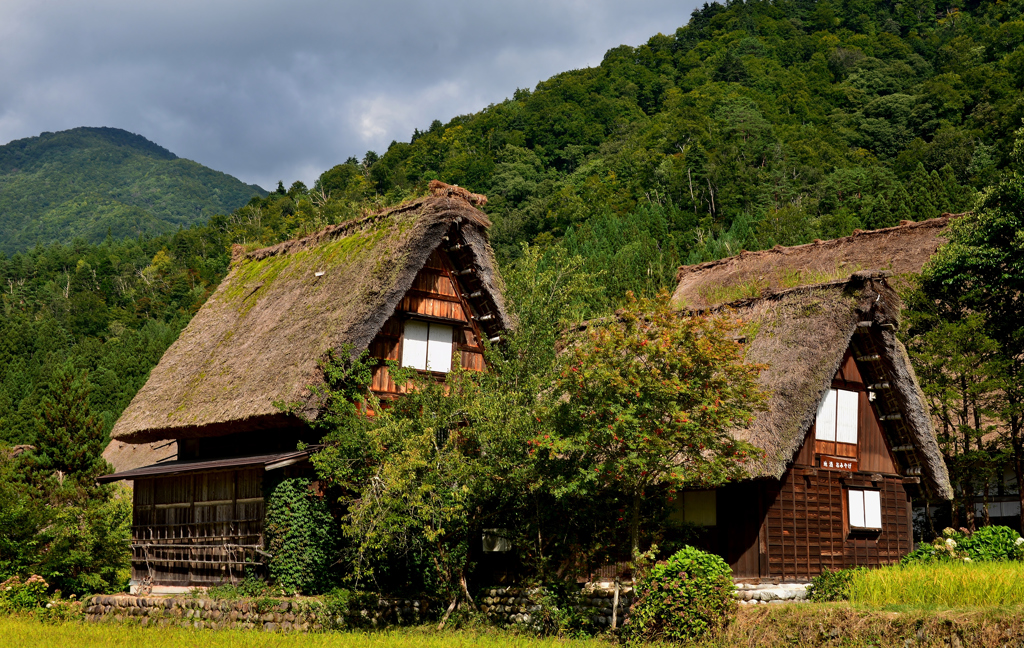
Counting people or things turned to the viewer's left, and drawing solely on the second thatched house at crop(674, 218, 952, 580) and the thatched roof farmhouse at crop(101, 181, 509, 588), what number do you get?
0

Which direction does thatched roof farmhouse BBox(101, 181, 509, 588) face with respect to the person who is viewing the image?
facing the viewer and to the right of the viewer

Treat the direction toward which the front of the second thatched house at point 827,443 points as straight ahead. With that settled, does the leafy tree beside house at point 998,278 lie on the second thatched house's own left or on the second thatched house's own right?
on the second thatched house's own left

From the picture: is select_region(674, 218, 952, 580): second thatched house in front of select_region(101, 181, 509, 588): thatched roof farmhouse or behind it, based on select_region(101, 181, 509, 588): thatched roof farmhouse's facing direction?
in front

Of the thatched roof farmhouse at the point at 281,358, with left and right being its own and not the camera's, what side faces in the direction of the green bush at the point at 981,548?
front

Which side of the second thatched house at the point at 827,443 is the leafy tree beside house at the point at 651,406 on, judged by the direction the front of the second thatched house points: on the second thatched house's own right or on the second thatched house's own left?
on the second thatched house's own right

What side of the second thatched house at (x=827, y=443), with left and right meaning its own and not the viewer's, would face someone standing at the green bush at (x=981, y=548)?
front

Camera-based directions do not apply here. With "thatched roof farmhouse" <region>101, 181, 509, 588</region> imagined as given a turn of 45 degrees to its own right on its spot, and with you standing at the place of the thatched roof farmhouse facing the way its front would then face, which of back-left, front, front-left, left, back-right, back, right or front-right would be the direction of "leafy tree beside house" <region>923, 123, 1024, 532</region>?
left

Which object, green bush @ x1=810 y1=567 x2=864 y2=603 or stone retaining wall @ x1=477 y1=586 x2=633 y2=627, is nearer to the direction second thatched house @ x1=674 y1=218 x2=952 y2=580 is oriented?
the green bush

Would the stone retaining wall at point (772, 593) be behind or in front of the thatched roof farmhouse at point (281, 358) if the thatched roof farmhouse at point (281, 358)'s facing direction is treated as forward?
in front

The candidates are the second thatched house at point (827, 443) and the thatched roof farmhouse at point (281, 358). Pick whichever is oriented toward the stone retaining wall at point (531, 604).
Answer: the thatched roof farmhouse

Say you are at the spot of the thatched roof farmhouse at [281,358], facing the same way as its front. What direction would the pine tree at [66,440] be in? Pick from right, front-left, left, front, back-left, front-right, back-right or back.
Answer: back

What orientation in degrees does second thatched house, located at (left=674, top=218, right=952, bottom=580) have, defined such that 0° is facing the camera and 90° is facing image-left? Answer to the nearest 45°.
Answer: approximately 315°

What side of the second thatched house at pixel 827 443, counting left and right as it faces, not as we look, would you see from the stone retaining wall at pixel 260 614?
right
